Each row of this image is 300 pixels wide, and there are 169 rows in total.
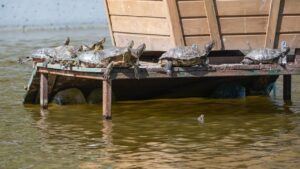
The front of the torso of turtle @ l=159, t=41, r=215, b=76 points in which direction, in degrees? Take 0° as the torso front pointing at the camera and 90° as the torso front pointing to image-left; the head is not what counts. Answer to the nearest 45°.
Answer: approximately 270°

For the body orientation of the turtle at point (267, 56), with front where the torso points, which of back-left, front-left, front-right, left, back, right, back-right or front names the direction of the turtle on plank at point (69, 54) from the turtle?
back

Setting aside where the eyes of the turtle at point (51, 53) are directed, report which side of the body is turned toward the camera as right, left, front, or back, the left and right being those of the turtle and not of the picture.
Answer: right

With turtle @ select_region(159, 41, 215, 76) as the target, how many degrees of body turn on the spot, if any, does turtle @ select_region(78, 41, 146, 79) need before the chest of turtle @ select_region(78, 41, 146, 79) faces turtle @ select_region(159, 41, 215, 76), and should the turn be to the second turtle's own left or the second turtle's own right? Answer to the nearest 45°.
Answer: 0° — it already faces it

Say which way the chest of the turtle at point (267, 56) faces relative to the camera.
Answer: to the viewer's right

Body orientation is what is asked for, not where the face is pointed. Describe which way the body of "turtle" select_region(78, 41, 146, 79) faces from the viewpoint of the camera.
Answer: to the viewer's right
